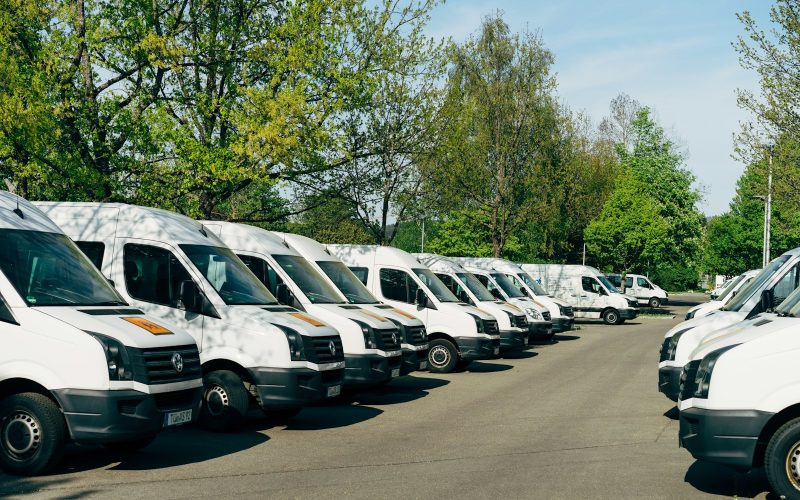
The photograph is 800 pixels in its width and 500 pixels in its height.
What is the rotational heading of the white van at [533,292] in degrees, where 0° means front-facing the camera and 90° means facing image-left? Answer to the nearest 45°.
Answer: approximately 315°

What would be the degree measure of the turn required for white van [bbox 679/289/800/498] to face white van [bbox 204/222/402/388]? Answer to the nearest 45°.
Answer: approximately 90° to its right

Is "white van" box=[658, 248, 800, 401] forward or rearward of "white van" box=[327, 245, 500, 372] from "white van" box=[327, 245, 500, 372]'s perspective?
forward

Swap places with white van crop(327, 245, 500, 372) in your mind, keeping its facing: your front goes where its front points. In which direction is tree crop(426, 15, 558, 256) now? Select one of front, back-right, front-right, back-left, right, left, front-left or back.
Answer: back-left

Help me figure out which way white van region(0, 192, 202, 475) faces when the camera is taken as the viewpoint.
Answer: facing the viewer and to the right of the viewer

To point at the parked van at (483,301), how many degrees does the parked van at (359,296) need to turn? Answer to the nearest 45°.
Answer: approximately 90° to its left

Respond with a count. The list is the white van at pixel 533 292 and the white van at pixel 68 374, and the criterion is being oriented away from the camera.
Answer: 0

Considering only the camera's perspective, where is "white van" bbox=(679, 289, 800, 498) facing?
facing the viewer and to the left of the viewer

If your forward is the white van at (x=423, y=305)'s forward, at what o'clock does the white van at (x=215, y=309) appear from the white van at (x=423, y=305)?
the white van at (x=215, y=309) is roughly at 2 o'clock from the white van at (x=423, y=305).

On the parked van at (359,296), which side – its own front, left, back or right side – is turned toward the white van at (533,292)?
left
